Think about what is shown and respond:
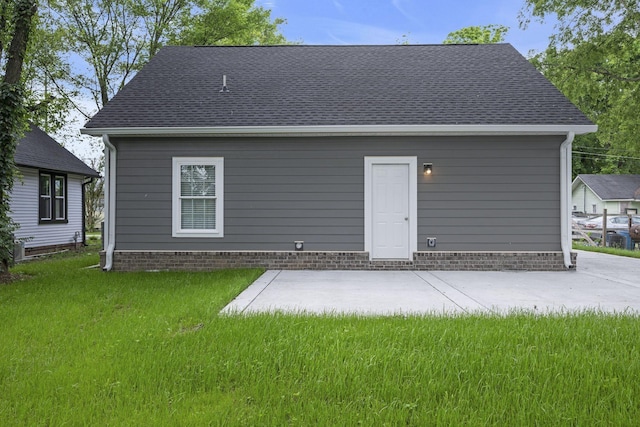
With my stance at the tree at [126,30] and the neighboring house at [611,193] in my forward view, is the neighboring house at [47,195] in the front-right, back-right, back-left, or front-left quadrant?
back-right

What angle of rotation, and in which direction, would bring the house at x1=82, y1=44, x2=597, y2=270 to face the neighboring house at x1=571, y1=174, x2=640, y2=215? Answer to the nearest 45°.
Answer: approximately 45° to its right

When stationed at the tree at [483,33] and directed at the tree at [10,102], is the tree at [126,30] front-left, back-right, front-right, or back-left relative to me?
front-right
